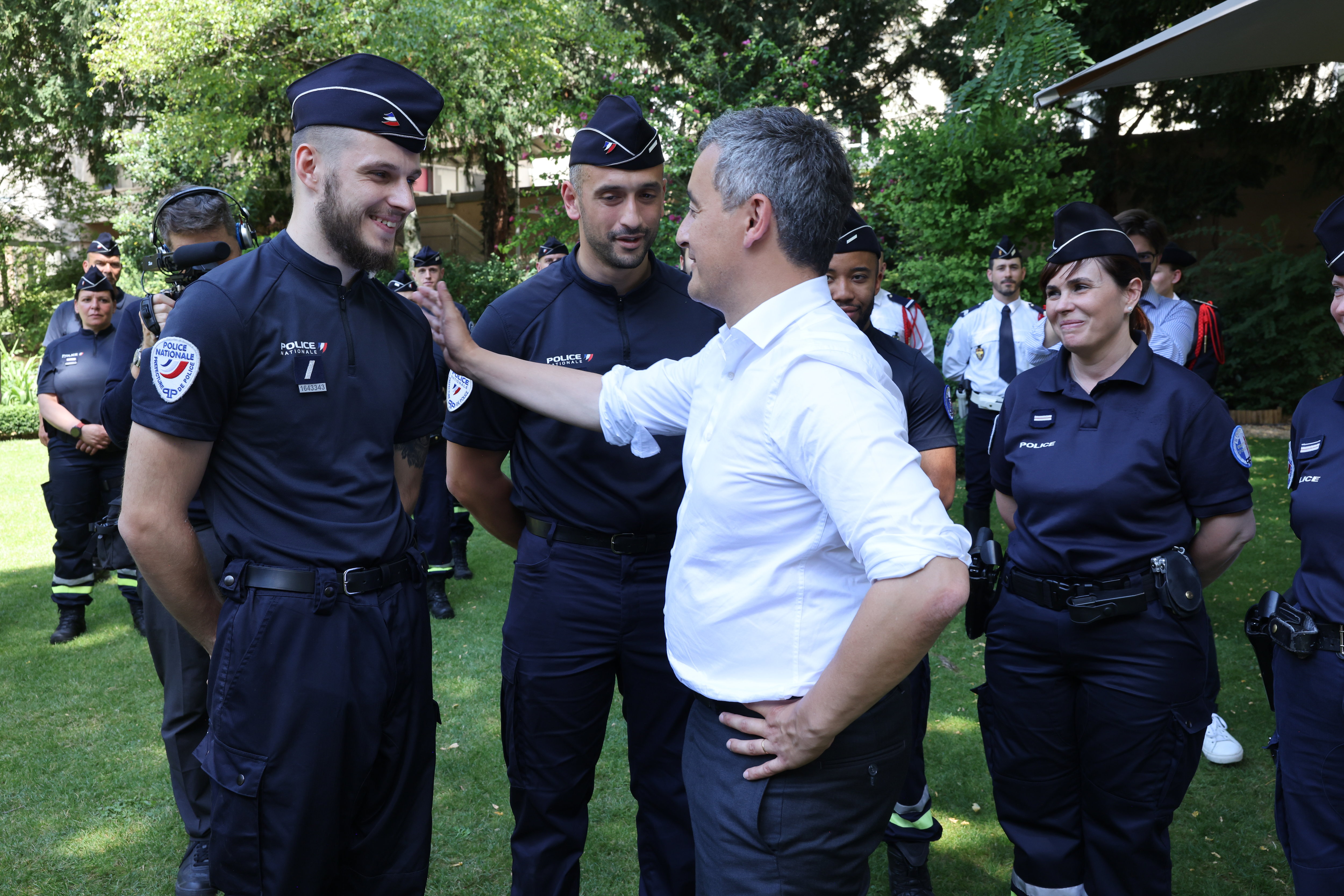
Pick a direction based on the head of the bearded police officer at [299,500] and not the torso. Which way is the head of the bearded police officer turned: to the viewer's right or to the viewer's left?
to the viewer's right

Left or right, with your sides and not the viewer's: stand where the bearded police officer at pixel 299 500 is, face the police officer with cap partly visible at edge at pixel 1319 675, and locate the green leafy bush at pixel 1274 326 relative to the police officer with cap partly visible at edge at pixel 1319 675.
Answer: left

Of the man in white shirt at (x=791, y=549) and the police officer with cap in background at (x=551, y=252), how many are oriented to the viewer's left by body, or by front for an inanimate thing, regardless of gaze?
1

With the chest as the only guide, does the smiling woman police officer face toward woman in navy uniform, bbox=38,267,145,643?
no

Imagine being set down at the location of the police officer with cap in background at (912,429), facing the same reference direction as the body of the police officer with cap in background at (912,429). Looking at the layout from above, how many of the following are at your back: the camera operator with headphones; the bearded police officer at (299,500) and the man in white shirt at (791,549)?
0

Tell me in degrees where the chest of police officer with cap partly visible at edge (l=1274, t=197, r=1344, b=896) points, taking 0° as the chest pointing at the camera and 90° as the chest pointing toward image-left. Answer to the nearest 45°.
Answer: approximately 45°

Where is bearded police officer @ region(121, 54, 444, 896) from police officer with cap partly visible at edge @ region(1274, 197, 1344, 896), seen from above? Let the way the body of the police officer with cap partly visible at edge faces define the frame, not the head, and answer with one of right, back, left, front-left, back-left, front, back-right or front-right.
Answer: front

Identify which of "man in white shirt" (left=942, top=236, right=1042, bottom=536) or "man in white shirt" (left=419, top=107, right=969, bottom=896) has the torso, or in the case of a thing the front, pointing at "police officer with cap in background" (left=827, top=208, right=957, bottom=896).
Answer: "man in white shirt" (left=942, top=236, right=1042, bottom=536)

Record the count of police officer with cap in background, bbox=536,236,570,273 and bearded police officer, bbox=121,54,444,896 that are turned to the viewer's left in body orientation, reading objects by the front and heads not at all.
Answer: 0

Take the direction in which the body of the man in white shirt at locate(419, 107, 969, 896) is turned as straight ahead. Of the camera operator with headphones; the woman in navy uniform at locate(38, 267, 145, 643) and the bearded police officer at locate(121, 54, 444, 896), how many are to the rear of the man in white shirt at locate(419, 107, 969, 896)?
0

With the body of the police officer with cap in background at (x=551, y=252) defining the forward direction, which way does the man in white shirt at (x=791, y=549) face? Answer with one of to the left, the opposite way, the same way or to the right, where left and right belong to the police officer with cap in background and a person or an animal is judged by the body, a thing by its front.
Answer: to the right

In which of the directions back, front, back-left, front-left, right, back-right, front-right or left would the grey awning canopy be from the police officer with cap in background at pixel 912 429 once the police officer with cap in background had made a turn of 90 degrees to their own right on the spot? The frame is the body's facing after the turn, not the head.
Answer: right

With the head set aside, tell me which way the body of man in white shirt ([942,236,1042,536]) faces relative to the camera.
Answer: toward the camera

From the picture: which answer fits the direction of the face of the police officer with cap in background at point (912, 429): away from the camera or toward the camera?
toward the camera

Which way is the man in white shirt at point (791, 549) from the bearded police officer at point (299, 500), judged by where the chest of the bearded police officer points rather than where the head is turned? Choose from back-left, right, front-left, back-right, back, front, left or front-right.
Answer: front

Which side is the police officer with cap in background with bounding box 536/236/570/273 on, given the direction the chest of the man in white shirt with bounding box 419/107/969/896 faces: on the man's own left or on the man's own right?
on the man's own right

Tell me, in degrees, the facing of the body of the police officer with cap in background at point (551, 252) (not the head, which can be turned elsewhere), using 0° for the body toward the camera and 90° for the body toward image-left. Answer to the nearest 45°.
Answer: approximately 0°

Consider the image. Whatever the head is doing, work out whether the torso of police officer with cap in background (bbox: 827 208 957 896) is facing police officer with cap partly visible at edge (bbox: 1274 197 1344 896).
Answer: no

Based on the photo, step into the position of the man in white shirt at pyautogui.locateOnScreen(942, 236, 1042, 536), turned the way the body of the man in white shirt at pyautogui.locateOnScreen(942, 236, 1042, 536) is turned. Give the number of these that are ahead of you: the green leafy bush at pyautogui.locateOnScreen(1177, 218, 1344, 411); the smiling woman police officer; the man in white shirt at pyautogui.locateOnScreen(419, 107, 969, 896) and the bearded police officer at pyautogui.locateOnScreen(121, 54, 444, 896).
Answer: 3

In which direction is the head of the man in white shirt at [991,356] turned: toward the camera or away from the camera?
toward the camera

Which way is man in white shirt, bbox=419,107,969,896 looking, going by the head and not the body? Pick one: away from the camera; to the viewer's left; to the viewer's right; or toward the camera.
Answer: to the viewer's left
